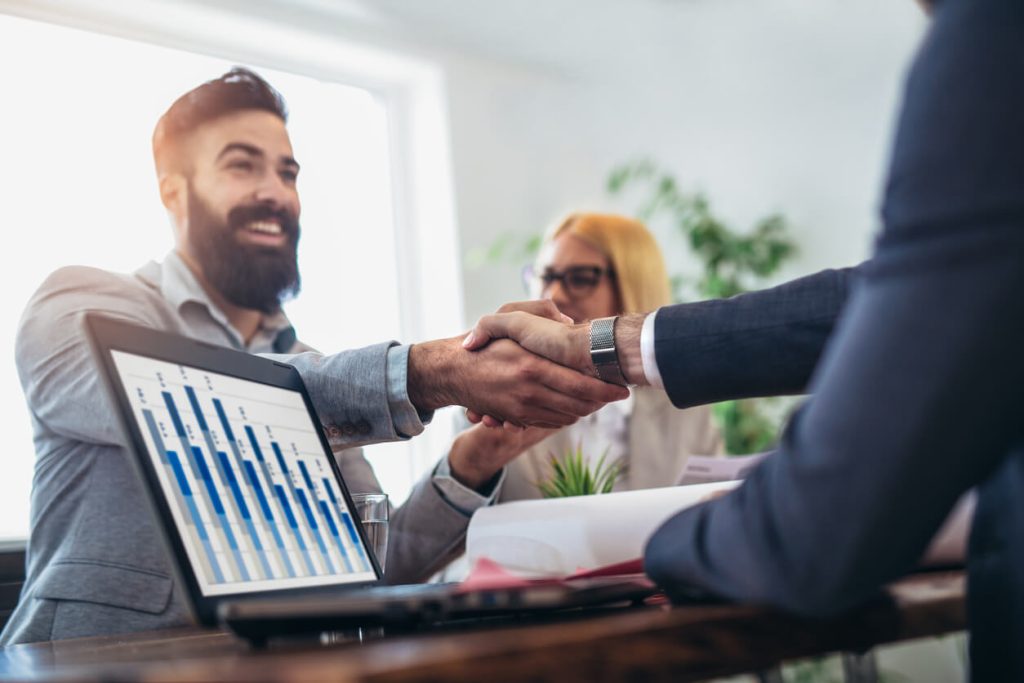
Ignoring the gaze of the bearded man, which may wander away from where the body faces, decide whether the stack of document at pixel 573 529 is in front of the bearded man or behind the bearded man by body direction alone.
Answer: in front

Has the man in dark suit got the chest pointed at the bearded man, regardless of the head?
yes

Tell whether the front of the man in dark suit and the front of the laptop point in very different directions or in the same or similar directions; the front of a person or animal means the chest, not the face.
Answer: very different directions

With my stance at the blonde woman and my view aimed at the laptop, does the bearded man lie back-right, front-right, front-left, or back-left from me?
front-right

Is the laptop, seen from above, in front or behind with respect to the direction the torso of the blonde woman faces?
in front

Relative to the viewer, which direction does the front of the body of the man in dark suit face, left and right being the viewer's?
facing away from the viewer and to the left of the viewer

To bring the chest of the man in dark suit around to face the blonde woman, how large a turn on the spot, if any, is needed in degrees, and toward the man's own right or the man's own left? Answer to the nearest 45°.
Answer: approximately 45° to the man's own right

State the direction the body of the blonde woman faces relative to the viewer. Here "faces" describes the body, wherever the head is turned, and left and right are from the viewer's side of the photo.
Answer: facing the viewer and to the left of the viewer

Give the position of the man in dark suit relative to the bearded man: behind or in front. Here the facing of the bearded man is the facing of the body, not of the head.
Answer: in front

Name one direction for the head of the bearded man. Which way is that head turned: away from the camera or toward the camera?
toward the camera

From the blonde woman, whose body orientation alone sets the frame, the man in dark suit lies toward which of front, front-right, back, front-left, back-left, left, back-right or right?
front-left

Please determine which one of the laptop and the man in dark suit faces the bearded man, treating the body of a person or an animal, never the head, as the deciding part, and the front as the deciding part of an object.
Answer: the man in dark suit

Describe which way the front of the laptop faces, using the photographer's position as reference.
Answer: facing the viewer and to the right of the viewer
